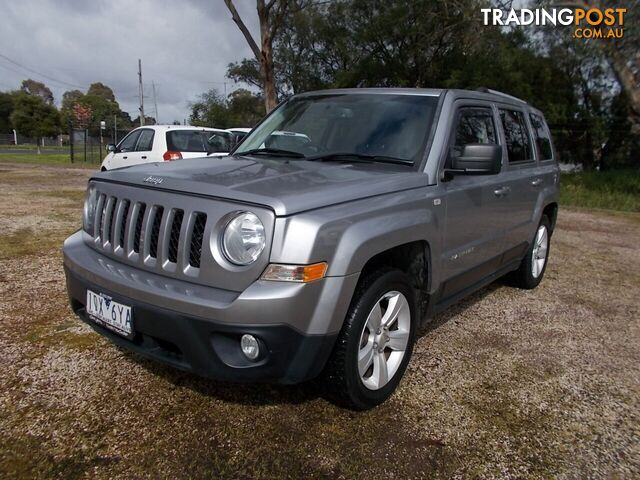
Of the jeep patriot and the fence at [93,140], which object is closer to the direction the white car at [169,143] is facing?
the fence

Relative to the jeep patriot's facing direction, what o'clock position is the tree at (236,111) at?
The tree is roughly at 4 o'clock from the jeep patriot.

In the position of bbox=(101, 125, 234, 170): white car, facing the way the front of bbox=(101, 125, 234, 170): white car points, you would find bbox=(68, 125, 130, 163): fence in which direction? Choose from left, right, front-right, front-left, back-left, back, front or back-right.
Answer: front-right

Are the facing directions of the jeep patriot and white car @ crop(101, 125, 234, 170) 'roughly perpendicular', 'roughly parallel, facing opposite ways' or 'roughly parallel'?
roughly perpendicular

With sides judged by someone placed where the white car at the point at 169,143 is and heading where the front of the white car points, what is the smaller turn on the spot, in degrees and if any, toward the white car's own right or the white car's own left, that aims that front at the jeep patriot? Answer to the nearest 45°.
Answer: approximately 135° to the white car's own left

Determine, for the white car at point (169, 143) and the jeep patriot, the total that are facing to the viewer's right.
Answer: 0

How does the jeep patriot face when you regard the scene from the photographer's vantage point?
facing the viewer and to the left of the viewer

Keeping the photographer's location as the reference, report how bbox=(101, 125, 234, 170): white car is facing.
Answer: facing away from the viewer and to the left of the viewer

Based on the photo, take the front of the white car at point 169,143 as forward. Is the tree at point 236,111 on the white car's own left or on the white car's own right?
on the white car's own right

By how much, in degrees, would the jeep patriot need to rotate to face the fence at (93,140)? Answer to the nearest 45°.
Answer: approximately 90° to its right
